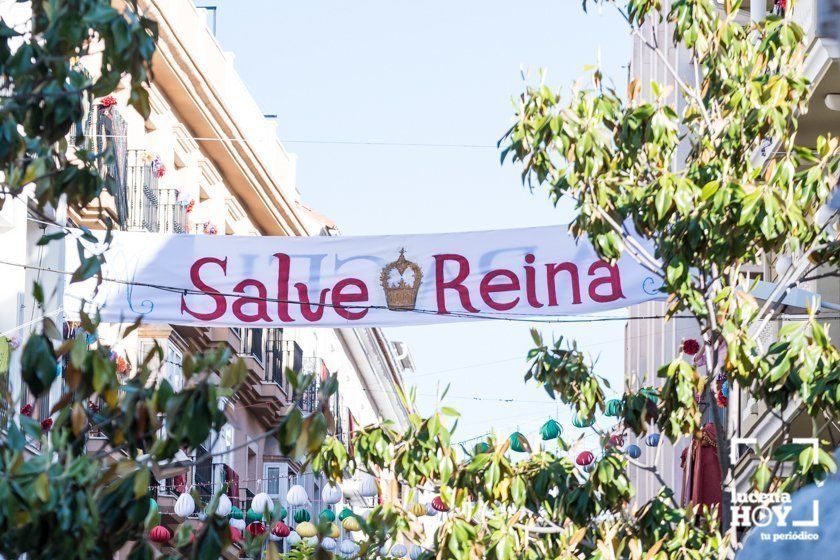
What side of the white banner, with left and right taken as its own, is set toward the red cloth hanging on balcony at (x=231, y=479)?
back

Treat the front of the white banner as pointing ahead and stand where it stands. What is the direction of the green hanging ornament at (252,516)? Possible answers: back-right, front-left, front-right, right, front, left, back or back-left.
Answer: back

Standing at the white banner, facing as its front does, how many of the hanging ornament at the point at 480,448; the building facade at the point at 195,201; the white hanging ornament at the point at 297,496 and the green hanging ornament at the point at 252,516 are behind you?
3

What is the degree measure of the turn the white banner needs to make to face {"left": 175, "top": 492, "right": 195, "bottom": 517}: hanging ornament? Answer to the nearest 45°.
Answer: approximately 180°

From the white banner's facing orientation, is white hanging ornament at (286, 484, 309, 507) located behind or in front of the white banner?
behind

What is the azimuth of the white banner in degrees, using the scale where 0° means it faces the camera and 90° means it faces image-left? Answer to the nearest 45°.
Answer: approximately 0°
